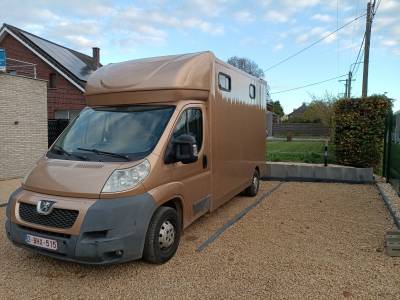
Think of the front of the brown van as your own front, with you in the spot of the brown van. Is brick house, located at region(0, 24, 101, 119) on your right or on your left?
on your right

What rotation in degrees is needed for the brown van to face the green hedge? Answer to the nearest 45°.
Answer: approximately 180°

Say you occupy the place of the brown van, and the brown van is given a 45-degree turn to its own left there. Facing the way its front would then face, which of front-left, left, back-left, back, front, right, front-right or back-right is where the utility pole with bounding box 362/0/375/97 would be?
back-left

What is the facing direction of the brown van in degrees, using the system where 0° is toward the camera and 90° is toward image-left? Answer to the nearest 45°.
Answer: approximately 45°
